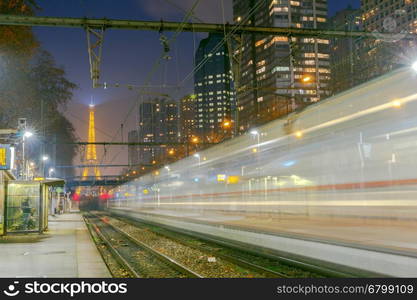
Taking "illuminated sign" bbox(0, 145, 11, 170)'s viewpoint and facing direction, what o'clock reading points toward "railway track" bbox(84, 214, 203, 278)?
The railway track is roughly at 11 o'clock from the illuminated sign.

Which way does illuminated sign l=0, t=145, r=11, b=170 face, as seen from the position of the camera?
facing the viewer

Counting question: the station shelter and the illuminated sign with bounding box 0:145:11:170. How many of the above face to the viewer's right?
1

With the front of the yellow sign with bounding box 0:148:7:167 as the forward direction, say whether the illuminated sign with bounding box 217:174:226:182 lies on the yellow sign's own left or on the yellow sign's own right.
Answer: on the yellow sign's own left

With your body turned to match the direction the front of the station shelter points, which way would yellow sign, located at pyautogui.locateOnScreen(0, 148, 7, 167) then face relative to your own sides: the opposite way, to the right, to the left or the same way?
to the right

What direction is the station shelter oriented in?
to the viewer's right

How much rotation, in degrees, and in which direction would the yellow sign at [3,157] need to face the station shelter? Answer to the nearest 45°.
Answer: approximately 180°

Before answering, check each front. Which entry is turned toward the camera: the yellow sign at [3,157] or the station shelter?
the yellow sign

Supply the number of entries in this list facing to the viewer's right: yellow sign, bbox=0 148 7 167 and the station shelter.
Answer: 1

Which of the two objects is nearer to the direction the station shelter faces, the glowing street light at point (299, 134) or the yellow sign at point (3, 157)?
the glowing street light
